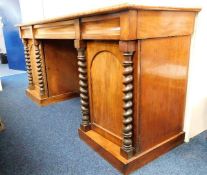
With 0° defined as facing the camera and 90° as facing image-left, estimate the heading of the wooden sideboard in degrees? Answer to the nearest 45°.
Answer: approximately 45°
